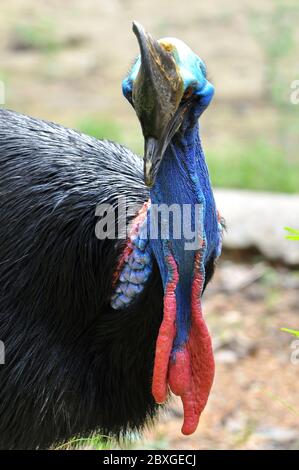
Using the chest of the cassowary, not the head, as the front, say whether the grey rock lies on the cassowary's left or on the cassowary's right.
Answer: on the cassowary's left

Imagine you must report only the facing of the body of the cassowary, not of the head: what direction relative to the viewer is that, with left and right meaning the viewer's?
facing the viewer and to the right of the viewer
